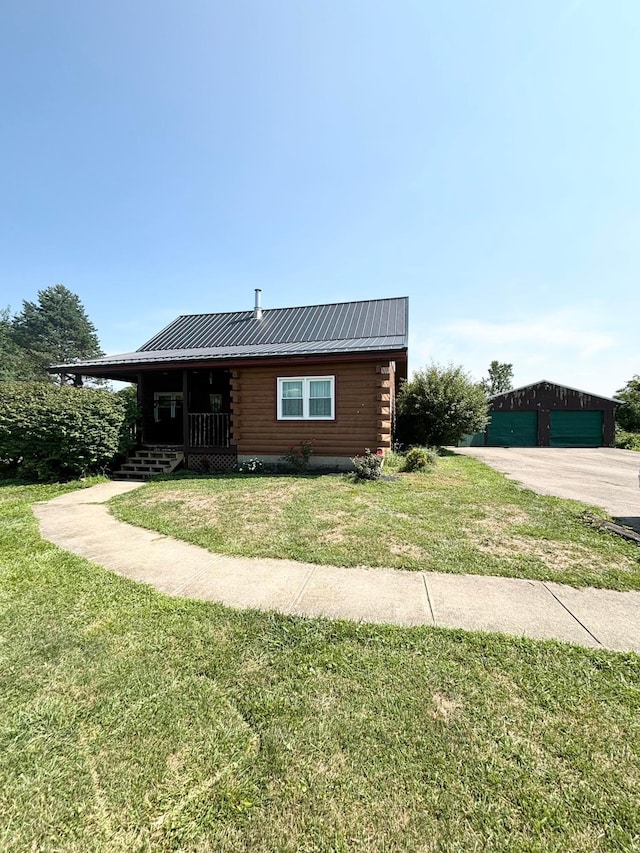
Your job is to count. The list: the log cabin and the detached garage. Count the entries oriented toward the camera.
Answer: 2

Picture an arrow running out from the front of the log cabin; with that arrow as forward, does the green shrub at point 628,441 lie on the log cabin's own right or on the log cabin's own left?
on the log cabin's own left

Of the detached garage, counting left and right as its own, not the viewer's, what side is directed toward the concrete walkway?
front

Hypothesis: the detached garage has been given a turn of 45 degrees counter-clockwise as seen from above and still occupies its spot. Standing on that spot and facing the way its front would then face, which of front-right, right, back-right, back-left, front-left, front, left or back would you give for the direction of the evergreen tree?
back-right

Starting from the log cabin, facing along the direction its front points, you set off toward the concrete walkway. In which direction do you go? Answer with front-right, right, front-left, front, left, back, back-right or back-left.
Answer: front

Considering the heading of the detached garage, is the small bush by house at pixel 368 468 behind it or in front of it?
in front

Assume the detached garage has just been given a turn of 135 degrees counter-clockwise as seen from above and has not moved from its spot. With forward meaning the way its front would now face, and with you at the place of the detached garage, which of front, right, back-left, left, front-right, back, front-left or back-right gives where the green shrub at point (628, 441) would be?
front

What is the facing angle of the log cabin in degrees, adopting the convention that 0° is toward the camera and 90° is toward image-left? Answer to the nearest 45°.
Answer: approximately 0°

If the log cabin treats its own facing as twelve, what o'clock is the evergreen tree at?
The evergreen tree is roughly at 5 o'clock from the log cabin.

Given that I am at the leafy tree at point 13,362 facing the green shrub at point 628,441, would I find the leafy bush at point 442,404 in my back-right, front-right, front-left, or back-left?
front-right

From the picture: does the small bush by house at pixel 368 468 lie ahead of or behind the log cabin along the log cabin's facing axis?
ahead

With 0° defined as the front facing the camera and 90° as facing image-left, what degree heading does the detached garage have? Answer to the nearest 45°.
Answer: approximately 0°

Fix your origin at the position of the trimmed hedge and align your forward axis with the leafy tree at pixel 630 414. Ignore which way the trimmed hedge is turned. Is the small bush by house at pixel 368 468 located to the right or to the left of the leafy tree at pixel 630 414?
right
